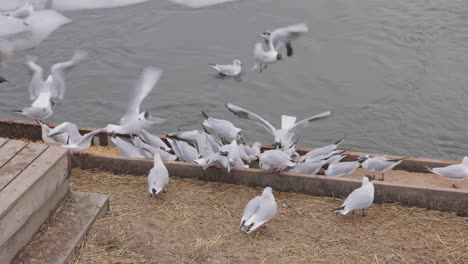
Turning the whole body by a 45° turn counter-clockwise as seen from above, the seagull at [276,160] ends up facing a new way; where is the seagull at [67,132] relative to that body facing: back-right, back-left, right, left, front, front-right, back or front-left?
front-right

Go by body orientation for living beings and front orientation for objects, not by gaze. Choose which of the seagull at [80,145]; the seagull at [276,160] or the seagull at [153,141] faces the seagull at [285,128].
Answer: the seagull at [153,141]

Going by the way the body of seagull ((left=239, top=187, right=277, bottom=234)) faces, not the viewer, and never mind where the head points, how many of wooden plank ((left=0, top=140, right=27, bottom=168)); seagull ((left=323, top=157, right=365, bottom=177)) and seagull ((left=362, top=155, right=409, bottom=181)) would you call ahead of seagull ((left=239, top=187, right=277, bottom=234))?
2

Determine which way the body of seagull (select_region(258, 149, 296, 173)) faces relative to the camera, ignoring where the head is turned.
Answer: to the viewer's left

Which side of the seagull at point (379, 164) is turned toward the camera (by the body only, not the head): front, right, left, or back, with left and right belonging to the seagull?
left

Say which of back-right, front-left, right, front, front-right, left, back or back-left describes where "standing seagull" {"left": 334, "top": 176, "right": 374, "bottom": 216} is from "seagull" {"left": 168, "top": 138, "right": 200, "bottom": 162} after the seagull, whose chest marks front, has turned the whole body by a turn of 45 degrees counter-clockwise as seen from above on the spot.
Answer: right
